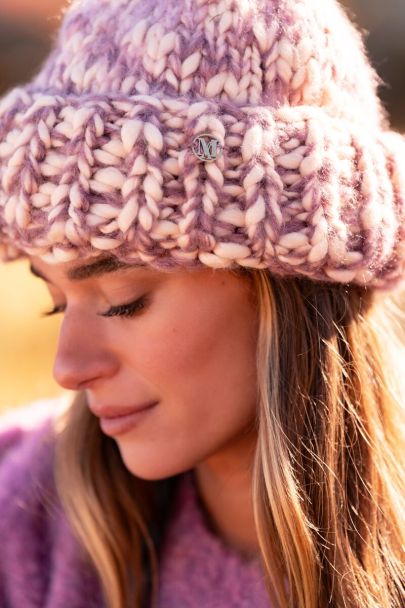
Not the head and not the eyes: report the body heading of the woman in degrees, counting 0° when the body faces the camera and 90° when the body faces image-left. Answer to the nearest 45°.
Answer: approximately 45°
